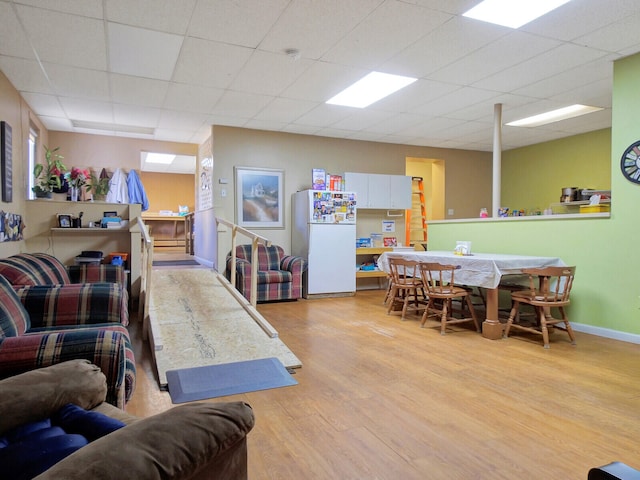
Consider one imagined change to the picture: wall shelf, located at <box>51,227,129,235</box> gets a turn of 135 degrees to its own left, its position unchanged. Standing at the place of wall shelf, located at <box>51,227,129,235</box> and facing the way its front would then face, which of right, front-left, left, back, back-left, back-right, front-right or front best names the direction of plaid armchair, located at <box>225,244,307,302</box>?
front-right

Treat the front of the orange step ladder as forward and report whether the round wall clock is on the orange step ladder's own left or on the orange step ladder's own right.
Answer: on the orange step ladder's own left

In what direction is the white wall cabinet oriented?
toward the camera

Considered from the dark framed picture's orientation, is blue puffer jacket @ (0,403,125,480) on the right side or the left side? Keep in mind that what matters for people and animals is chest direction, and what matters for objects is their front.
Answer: on its right

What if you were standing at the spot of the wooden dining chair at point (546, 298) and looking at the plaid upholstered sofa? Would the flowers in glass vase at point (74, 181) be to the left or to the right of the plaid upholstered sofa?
right

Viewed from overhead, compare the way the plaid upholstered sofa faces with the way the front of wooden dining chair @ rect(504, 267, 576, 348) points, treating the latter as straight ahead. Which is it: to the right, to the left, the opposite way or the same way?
to the right

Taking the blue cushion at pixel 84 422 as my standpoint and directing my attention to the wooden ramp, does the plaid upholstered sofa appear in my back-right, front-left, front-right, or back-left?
front-left

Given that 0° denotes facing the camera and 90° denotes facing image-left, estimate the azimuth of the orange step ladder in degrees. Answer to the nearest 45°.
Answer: approximately 45°

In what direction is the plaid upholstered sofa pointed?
to the viewer's right

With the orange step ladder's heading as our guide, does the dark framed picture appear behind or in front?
in front

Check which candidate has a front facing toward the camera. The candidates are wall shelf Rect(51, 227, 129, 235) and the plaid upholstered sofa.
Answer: the wall shelf

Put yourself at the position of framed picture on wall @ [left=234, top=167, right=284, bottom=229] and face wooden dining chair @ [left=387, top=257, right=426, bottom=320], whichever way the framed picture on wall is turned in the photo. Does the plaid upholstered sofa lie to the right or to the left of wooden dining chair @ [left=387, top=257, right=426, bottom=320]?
right

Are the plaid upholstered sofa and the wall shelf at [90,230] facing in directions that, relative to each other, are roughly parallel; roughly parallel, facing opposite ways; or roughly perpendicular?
roughly perpendicular

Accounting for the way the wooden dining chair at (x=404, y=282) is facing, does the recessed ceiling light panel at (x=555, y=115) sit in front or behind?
in front

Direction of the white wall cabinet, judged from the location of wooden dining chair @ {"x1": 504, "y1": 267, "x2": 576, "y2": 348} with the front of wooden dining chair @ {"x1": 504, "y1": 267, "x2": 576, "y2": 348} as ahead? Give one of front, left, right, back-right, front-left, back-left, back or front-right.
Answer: front
